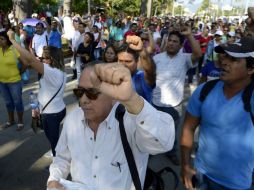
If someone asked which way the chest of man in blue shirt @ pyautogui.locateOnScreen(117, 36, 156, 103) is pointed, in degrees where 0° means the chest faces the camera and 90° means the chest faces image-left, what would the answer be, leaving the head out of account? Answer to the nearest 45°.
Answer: approximately 45°

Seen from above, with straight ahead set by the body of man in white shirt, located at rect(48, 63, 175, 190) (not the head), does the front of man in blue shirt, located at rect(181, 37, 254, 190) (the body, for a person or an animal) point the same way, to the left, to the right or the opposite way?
the same way

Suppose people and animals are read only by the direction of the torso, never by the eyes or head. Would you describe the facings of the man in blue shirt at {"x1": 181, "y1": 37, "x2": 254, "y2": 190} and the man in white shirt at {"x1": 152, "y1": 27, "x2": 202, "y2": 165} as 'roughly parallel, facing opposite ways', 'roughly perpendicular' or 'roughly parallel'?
roughly parallel

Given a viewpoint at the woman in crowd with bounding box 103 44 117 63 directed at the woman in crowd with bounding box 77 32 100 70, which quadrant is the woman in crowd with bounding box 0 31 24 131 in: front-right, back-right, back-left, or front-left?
front-left

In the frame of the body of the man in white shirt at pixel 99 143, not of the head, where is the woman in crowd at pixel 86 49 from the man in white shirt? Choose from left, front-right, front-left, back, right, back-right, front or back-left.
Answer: back-right

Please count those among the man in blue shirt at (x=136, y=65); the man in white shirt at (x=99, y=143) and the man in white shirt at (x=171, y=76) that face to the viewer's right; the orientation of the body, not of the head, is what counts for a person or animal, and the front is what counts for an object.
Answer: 0

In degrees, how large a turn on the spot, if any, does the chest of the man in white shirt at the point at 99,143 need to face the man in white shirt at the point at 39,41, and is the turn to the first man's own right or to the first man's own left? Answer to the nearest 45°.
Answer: approximately 135° to the first man's own right

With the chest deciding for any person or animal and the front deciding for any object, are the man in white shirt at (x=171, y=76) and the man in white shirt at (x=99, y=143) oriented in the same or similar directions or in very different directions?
same or similar directions

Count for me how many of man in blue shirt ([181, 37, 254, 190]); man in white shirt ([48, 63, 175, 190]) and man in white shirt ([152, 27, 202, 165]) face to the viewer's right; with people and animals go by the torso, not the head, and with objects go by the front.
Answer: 0

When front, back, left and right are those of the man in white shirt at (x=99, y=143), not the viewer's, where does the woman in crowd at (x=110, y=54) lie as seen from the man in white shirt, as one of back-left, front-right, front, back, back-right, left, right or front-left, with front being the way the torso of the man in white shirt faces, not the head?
back-right

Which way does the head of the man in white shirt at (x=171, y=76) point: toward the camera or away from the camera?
toward the camera

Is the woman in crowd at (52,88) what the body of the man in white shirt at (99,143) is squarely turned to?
no

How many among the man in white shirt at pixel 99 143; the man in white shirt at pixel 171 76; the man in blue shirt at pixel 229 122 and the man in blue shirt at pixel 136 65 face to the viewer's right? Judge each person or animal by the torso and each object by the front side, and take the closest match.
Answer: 0

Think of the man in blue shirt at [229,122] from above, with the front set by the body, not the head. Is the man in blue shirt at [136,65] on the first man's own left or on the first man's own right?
on the first man's own right

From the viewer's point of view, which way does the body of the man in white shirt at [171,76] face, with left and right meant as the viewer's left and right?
facing the viewer and to the left of the viewer

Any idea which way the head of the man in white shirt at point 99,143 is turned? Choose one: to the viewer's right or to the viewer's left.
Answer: to the viewer's left

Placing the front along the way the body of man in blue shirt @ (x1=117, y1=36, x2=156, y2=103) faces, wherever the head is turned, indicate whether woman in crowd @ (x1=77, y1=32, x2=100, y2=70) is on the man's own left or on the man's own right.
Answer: on the man's own right

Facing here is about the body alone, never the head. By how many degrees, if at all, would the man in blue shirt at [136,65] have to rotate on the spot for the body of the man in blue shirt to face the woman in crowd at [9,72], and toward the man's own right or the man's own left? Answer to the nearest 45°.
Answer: approximately 90° to the man's own right

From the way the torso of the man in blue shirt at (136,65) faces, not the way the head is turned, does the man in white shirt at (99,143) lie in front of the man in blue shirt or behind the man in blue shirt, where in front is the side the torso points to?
in front
